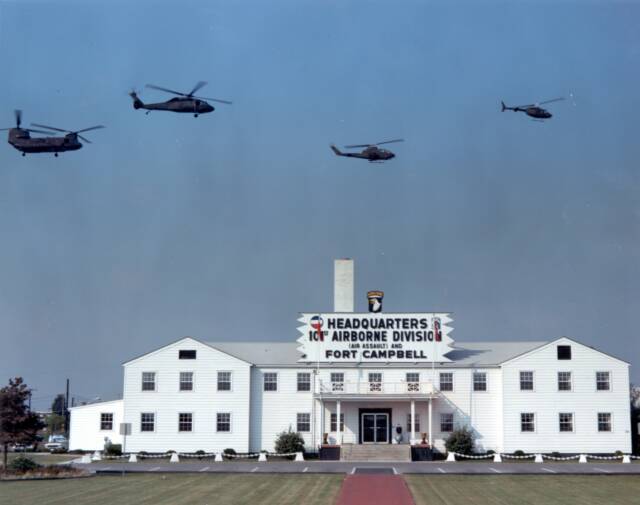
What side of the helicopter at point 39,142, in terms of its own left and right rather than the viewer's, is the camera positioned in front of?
right
